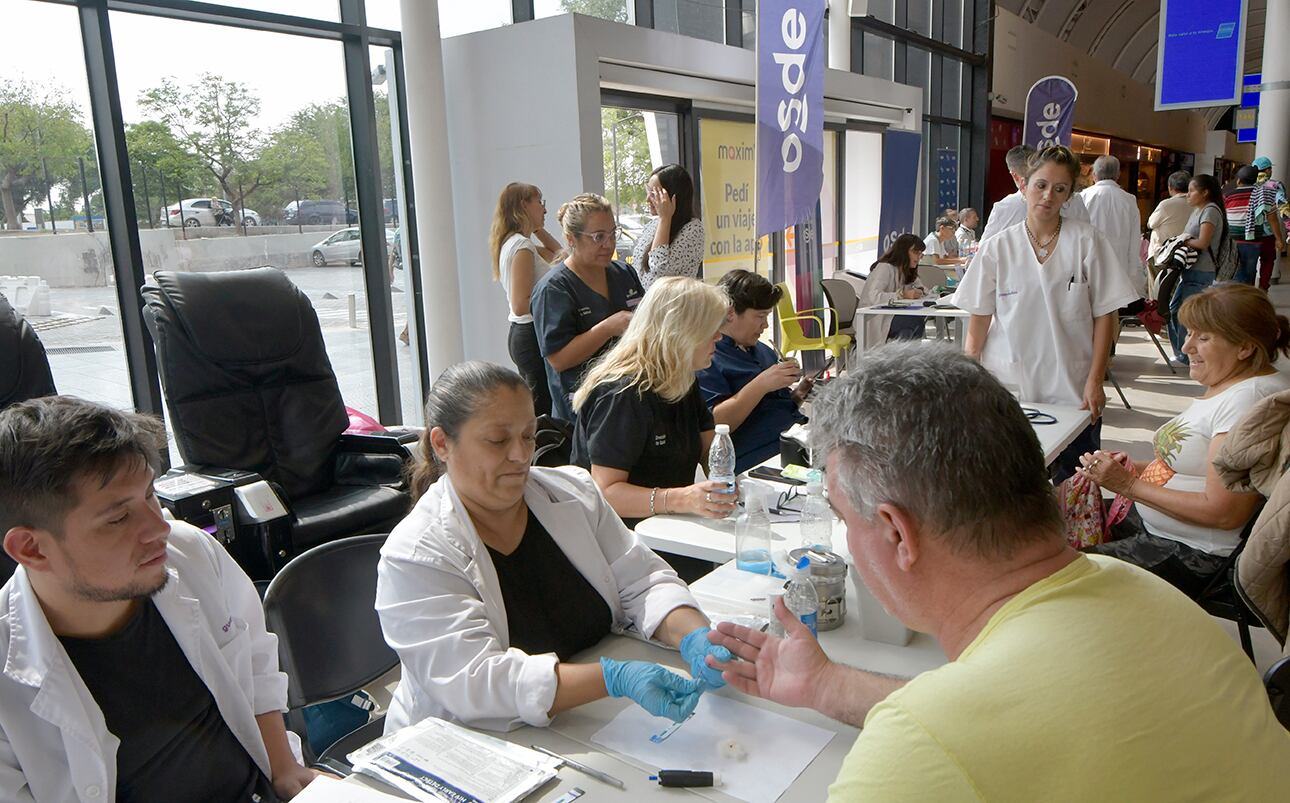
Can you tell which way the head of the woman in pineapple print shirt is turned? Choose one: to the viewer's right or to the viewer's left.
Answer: to the viewer's left

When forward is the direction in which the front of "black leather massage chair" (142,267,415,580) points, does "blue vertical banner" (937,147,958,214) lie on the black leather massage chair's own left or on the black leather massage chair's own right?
on the black leather massage chair's own left

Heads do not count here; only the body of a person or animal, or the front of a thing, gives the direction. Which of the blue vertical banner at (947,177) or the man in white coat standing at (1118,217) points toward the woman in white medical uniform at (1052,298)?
the blue vertical banner

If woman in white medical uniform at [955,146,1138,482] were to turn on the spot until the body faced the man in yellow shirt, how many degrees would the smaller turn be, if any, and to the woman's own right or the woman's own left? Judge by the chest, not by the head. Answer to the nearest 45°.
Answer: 0° — they already face them

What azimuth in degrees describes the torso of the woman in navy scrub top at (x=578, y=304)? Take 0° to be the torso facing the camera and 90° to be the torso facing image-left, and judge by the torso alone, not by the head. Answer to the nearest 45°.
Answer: approximately 315°

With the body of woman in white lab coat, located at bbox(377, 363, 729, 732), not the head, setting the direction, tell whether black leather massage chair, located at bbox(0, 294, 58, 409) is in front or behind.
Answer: behind

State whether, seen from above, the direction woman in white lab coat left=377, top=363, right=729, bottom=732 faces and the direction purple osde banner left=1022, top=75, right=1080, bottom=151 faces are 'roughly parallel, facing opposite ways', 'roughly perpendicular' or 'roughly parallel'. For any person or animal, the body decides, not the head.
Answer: roughly perpendicular

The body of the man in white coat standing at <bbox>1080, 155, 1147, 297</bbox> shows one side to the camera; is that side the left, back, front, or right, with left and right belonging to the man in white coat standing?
back

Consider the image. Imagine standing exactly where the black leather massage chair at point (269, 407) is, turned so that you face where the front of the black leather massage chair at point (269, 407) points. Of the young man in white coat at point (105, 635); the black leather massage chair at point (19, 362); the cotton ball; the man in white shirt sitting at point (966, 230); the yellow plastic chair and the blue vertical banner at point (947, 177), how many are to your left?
3

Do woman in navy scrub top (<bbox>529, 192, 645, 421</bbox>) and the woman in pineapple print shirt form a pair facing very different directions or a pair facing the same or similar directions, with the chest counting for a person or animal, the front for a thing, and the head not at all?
very different directions
